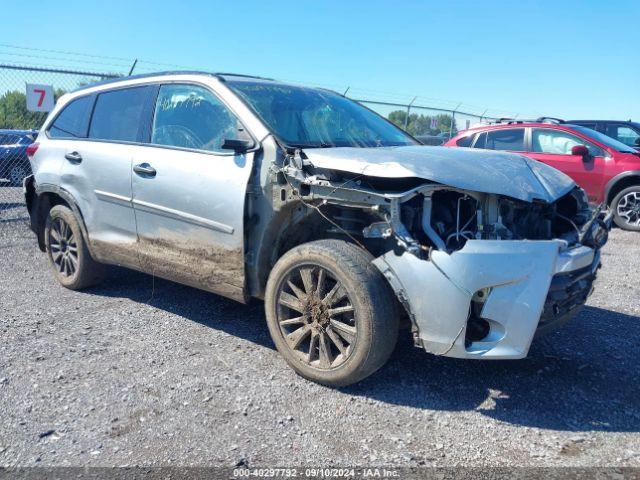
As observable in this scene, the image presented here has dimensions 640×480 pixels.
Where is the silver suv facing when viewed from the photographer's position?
facing the viewer and to the right of the viewer

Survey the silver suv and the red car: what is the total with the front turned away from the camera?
0

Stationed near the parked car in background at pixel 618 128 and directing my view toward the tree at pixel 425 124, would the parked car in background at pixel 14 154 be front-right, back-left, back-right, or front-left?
front-left

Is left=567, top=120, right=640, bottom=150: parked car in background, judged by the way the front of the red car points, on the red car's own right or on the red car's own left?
on the red car's own left

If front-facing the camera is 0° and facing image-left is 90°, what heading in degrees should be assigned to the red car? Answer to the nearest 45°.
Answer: approximately 315°

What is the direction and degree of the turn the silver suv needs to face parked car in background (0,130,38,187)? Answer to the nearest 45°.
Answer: approximately 180°

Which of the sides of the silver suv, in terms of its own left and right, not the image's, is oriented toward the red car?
left
